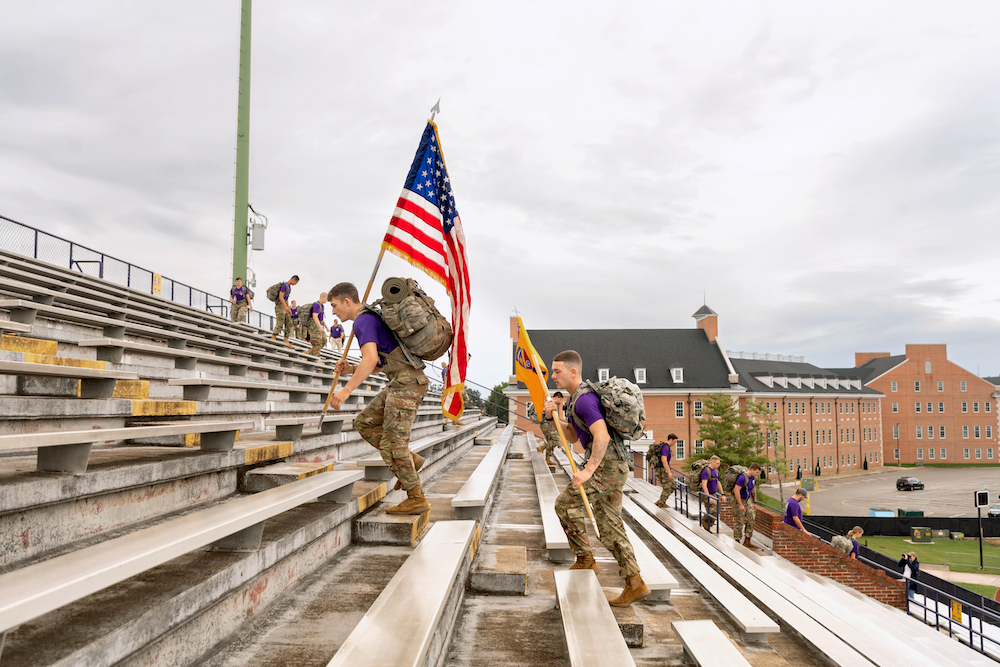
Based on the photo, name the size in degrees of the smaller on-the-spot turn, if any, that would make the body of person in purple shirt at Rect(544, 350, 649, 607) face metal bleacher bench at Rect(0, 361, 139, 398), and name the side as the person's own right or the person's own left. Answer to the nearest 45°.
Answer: approximately 45° to the person's own left

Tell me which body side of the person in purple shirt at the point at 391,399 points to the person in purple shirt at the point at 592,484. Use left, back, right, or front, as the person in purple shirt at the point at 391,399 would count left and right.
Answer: back

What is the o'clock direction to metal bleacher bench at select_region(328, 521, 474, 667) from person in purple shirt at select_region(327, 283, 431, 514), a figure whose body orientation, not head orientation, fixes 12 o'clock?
The metal bleacher bench is roughly at 9 o'clock from the person in purple shirt.

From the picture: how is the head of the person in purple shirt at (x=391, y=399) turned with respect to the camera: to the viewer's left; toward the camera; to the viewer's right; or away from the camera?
to the viewer's left

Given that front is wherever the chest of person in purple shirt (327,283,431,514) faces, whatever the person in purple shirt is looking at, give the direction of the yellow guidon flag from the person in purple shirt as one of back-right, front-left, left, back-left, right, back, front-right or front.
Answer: back-right

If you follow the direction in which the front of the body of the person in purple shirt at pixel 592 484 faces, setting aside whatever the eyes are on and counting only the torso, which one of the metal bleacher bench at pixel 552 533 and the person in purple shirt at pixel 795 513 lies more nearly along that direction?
the metal bleacher bench

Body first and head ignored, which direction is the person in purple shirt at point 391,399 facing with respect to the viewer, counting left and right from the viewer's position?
facing to the left of the viewer

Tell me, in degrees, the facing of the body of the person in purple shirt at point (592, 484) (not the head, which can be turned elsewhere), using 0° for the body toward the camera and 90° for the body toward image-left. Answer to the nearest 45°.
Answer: approximately 90°

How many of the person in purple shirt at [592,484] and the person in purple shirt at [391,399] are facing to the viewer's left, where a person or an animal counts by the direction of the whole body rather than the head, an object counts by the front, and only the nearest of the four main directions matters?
2
